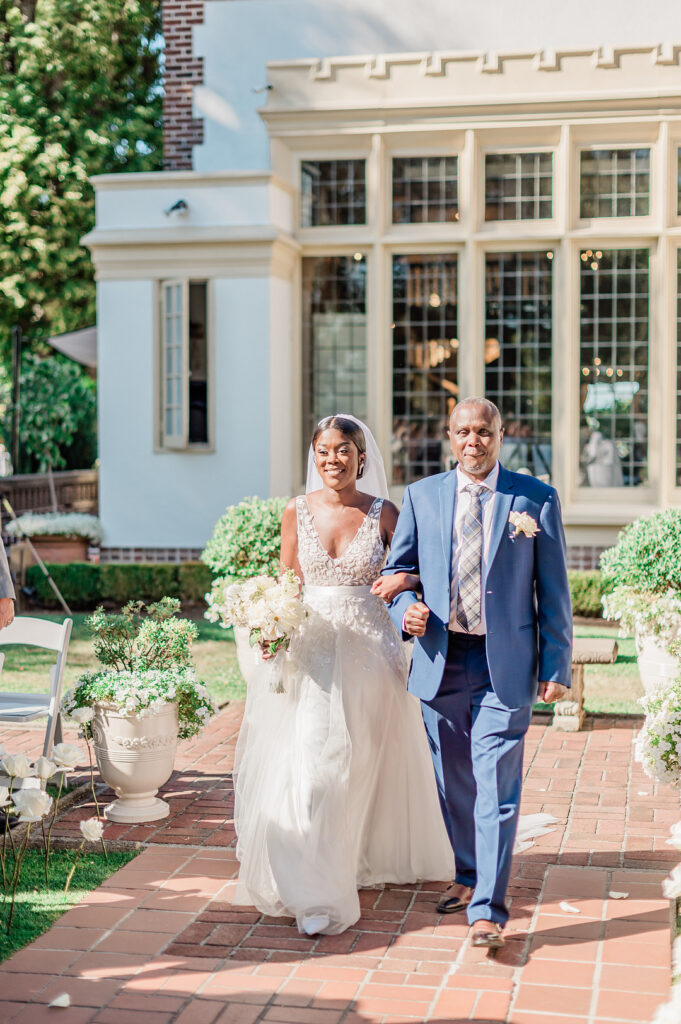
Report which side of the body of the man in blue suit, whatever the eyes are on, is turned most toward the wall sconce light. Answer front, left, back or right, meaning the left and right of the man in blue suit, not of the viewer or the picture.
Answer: back

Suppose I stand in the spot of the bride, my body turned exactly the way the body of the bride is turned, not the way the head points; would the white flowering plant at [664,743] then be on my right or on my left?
on my left

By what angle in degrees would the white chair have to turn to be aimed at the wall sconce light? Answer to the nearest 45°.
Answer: approximately 135° to its right

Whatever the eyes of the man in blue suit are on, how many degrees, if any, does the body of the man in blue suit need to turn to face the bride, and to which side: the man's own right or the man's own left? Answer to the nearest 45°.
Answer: approximately 135° to the man's own right

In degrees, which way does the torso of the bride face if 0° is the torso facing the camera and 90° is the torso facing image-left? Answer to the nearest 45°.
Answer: approximately 0°

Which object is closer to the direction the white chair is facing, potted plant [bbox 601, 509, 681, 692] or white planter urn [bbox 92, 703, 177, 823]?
the white planter urn

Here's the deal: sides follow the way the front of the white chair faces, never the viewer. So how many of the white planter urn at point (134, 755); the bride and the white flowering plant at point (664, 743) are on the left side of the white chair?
3

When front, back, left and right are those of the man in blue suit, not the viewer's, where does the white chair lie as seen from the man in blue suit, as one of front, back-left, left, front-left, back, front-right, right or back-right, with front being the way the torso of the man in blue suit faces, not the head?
back-right

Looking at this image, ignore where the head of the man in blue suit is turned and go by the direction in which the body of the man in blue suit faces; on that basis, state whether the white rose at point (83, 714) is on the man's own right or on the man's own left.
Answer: on the man's own right

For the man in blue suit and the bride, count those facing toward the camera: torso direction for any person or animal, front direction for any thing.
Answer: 2

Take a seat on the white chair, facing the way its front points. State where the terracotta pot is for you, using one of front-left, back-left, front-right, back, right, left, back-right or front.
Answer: back-right

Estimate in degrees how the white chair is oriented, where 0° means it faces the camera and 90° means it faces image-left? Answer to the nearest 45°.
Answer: approximately 45°
